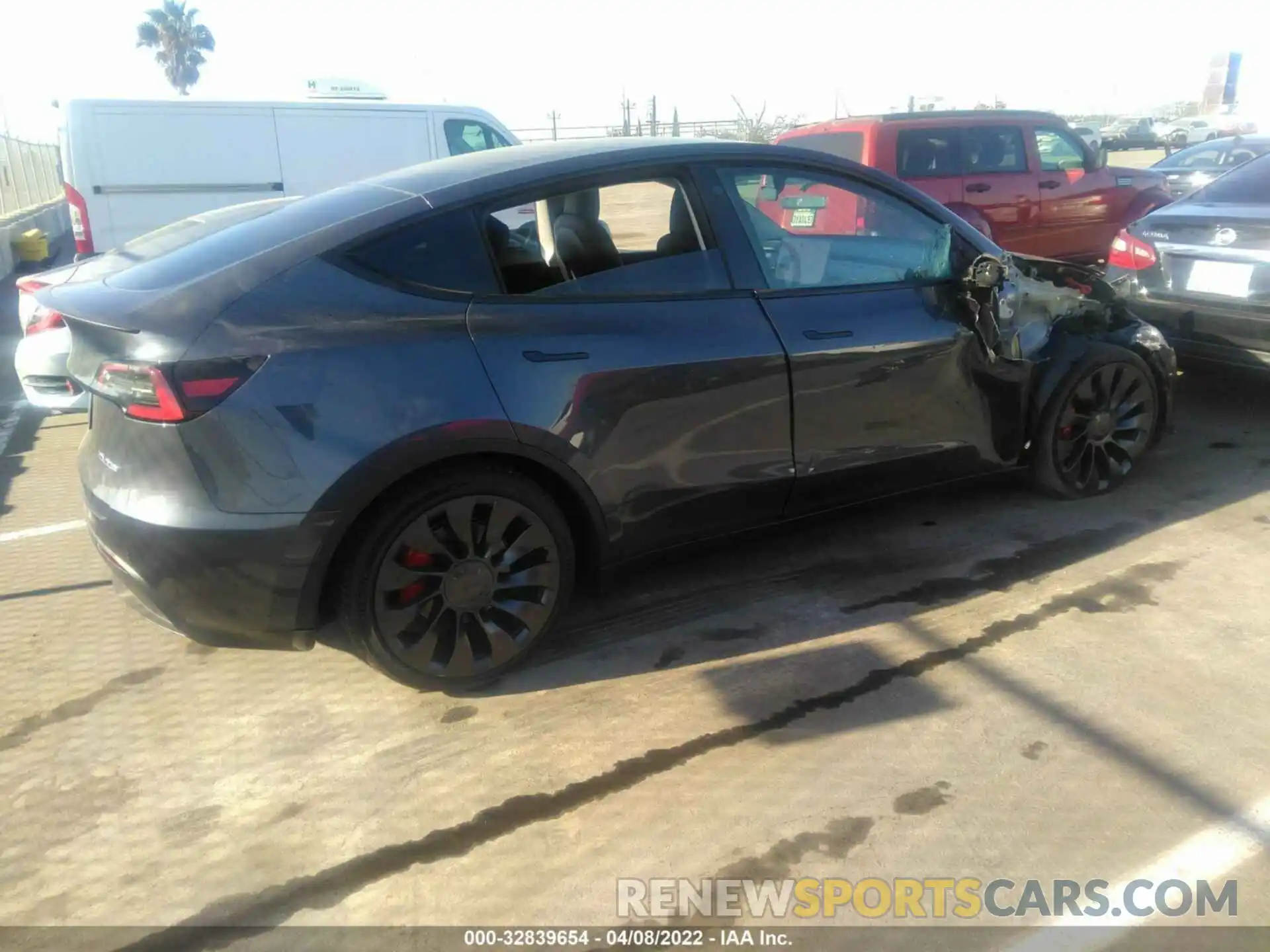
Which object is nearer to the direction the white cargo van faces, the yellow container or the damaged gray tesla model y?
the damaged gray tesla model y

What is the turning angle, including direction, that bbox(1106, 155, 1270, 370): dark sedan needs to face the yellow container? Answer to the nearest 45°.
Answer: approximately 135° to its left

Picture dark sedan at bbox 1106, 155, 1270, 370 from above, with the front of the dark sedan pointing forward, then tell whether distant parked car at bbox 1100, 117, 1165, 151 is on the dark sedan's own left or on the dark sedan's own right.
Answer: on the dark sedan's own left

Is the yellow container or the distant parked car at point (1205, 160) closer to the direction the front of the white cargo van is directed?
the distant parked car

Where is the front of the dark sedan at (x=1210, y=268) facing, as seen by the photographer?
facing away from the viewer and to the right of the viewer

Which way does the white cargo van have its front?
to the viewer's right

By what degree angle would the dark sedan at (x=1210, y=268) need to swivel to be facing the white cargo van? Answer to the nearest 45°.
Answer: approximately 135° to its left

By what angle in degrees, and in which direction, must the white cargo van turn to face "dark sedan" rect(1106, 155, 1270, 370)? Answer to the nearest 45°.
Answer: approximately 45° to its right

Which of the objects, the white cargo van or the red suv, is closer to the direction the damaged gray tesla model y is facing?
the red suv
